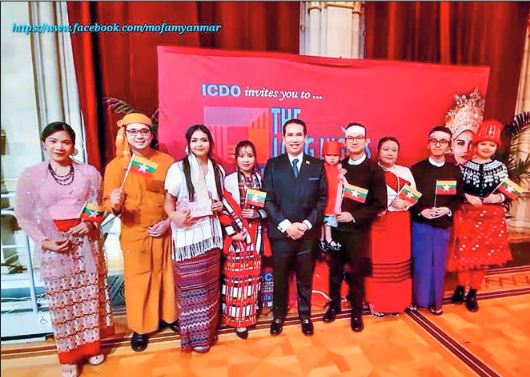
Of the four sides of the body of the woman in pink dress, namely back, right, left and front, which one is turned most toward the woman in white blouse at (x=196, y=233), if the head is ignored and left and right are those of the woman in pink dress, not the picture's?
left

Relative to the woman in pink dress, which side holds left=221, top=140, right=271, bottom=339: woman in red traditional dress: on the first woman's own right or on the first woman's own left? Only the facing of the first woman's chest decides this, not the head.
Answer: on the first woman's own left

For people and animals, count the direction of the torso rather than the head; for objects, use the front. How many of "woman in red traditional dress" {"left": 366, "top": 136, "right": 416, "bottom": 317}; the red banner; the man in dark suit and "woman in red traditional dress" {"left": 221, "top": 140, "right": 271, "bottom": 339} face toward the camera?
4

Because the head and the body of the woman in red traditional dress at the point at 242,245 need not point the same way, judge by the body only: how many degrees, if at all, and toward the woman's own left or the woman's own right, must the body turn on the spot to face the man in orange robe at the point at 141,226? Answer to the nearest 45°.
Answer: approximately 90° to the woman's own right

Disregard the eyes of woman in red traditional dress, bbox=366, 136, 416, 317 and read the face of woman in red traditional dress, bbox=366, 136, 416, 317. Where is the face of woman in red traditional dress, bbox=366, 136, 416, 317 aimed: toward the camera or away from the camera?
toward the camera

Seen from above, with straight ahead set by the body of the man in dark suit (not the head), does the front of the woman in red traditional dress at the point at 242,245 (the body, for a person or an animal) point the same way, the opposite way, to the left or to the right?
the same way

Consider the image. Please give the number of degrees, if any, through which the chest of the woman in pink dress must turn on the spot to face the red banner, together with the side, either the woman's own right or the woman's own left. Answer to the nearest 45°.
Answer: approximately 90° to the woman's own left

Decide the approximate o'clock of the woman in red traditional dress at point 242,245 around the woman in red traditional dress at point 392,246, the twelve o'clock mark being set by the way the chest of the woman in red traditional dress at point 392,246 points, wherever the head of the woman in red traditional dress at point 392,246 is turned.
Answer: the woman in red traditional dress at point 242,245 is roughly at 2 o'clock from the woman in red traditional dress at point 392,246.

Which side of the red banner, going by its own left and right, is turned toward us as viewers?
front

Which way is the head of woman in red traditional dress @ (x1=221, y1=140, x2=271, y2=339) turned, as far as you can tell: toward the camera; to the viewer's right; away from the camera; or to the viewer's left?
toward the camera

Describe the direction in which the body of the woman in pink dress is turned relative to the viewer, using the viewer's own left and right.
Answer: facing the viewer

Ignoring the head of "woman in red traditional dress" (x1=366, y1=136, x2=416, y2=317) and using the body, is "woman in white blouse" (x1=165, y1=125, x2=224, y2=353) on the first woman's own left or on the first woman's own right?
on the first woman's own right

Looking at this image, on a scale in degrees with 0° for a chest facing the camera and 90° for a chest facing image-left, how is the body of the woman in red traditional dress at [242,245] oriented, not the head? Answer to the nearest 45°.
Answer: approximately 0°

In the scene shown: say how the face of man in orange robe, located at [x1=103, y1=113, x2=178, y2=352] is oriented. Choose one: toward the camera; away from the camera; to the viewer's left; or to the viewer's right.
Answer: toward the camera

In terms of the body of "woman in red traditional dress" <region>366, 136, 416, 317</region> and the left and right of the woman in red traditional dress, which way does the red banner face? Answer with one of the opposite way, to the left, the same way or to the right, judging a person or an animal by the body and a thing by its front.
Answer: the same way

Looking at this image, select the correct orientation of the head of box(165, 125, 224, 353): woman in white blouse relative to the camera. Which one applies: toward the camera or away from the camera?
toward the camera
